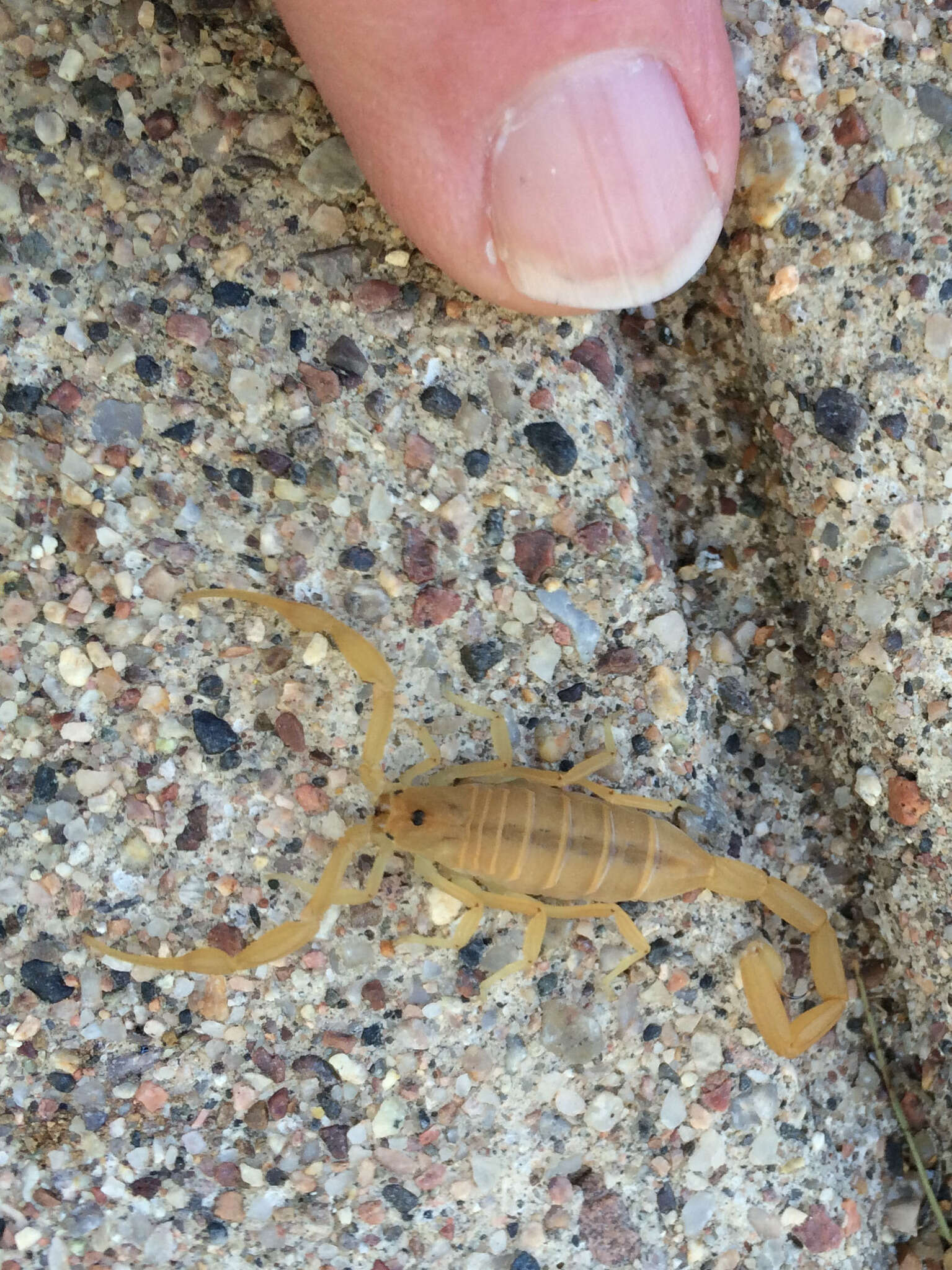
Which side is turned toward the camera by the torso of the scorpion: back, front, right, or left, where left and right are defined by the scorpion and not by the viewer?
left
